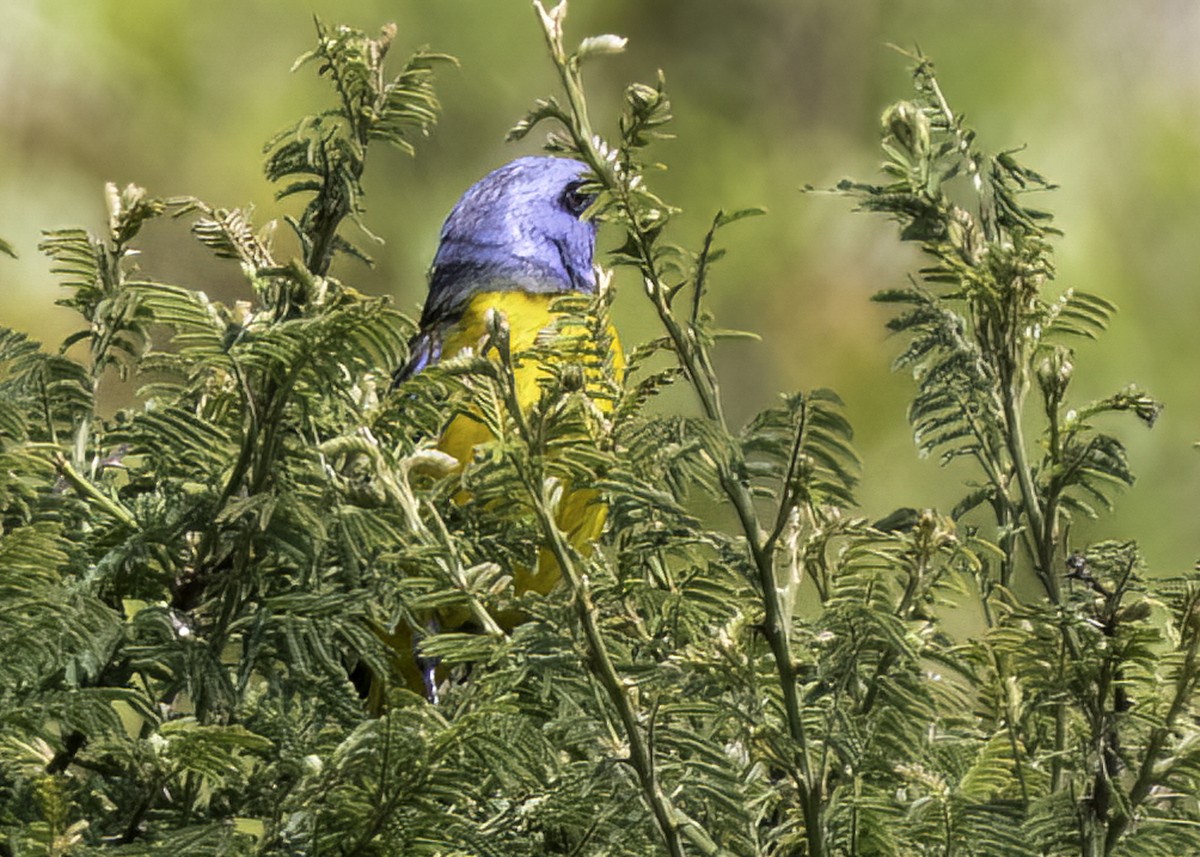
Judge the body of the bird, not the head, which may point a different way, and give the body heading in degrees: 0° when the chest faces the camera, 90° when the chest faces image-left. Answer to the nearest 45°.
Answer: approximately 315°
